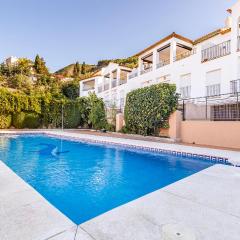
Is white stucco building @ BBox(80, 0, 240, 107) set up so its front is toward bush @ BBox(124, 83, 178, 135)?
yes

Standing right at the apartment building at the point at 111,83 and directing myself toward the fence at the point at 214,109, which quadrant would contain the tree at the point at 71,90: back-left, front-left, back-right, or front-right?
back-right

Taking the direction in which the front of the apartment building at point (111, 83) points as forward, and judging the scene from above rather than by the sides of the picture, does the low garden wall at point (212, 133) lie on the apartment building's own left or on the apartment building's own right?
on the apartment building's own left

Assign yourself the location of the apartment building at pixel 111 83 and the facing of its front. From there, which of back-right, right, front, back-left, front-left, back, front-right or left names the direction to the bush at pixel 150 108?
front-left

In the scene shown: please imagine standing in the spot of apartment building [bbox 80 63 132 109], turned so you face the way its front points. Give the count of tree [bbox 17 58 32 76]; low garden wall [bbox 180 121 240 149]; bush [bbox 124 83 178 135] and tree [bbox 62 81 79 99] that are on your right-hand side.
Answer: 2

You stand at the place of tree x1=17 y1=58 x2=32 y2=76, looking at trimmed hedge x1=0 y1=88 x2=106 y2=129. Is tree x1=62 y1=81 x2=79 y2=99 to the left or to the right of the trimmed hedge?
left

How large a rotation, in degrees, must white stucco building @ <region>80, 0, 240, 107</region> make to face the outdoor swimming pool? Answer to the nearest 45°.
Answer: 0° — it already faces it

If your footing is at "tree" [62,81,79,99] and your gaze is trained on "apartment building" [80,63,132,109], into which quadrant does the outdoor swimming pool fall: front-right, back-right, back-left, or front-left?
front-right

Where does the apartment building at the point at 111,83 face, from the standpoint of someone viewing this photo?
facing the viewer and to the left of the viewer

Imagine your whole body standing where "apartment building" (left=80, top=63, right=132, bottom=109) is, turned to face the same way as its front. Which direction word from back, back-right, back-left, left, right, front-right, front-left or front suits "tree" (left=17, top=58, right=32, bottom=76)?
right
